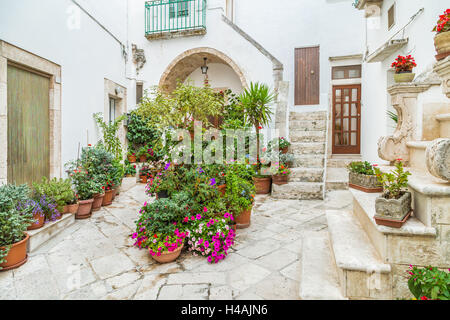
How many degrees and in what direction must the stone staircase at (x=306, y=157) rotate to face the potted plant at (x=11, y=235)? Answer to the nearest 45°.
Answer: approximately 45° to its right

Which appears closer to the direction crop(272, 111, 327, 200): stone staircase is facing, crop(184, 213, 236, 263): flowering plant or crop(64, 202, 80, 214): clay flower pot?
the flowering plant

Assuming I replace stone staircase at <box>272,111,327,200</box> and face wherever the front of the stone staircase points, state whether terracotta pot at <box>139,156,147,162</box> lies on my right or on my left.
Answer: on my right

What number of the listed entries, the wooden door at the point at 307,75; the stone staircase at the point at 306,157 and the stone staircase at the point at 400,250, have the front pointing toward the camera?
2

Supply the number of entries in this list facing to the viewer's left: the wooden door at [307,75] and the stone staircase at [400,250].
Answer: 1

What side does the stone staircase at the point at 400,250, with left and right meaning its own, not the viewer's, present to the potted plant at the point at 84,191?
front

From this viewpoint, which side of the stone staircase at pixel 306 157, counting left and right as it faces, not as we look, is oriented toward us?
front

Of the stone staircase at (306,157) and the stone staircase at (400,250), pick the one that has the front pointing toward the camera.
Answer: the stone staircase at (306,157)

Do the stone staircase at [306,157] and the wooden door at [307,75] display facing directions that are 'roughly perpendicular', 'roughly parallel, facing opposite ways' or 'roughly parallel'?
roughly parallel

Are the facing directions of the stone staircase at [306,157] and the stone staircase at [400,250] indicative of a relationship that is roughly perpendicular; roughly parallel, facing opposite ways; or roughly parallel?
roughly perpendicular

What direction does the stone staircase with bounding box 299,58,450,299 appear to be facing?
to the viewer's left

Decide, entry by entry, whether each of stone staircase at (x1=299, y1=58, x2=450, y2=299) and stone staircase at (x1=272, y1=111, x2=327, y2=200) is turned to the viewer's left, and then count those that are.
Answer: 1

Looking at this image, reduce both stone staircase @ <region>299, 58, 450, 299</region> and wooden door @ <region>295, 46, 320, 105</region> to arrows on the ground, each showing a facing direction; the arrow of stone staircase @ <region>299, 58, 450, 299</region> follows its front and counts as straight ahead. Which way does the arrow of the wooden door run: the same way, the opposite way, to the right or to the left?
to the left

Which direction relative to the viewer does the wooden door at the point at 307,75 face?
toward the camera
